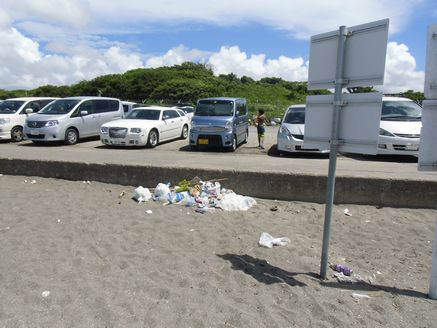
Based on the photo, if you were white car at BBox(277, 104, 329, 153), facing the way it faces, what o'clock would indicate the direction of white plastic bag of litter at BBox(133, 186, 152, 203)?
The white plastic bag of litter is roughly at 1 o'clock from the white car.

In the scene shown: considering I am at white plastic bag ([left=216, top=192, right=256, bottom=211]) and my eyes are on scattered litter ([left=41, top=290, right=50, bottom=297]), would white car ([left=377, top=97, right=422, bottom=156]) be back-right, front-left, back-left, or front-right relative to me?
back-left

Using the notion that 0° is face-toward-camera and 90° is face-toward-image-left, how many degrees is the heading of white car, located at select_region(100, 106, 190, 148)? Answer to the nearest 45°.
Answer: approximately 45°

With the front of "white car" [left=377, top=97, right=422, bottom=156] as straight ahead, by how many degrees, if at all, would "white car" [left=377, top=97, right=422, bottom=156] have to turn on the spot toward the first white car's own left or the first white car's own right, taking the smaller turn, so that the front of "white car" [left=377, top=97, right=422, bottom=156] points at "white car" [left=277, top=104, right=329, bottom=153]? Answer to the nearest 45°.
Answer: approximately 90° to the first white car's own right

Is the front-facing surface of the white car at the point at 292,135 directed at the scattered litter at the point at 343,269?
yes

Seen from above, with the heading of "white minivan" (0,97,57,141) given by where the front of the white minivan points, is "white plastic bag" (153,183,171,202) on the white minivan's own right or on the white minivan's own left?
on the white minivan's own left

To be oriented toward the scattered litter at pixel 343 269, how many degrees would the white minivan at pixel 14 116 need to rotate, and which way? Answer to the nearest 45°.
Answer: approximately 45° to its left

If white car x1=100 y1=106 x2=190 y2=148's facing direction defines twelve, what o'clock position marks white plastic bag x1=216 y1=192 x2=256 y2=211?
The white plastic bag is roughly at 10 o'clock from the white car.

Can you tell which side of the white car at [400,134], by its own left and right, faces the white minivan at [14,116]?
right
